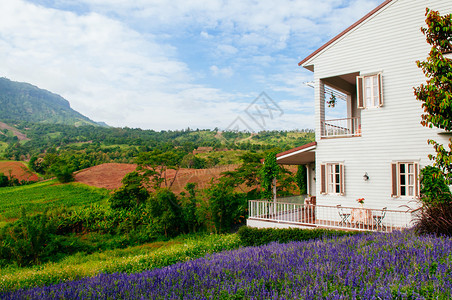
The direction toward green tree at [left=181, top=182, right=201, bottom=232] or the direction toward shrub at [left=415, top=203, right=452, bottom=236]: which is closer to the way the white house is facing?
the green tree

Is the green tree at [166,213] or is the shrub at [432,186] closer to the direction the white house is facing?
the green tree
